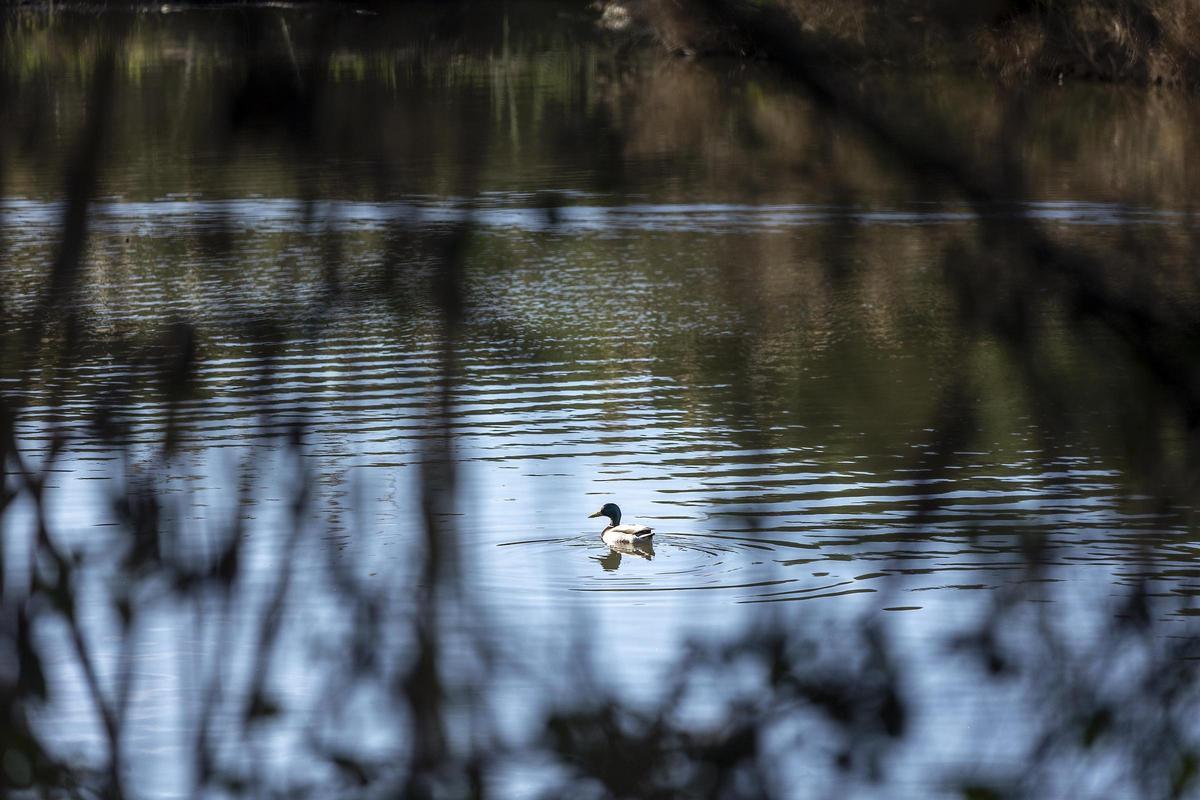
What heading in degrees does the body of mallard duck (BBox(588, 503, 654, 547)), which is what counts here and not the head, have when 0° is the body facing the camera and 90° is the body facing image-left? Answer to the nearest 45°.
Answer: approximately 90°
